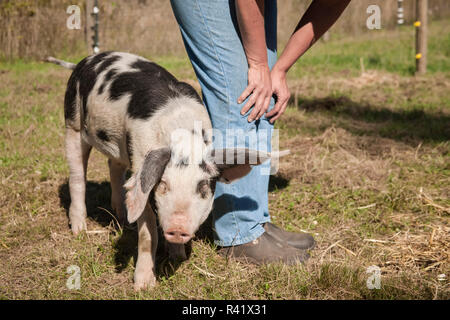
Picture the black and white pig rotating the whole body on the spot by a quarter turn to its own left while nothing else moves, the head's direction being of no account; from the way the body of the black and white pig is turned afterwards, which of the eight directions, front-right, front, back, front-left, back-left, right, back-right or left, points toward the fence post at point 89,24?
front-left

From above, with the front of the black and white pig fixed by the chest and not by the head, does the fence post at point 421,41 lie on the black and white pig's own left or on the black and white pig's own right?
on the black and white pig's own left

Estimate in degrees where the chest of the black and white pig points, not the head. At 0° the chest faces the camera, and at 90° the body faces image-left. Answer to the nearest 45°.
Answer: approximately 315°
